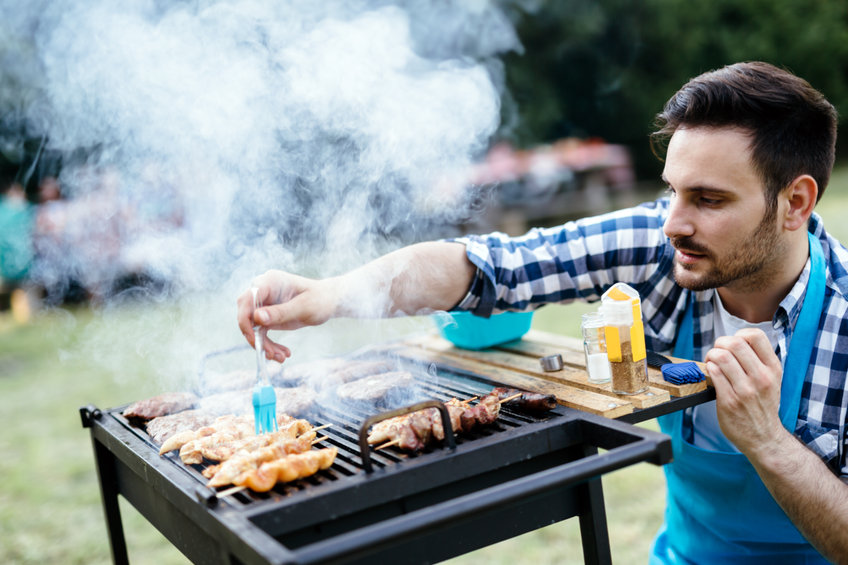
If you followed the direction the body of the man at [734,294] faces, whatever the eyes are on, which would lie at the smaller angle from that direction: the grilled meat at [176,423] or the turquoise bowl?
the grilled meat

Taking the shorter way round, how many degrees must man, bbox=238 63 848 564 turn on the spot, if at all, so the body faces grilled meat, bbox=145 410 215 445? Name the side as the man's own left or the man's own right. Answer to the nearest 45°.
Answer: approximately 45° to the man's own right

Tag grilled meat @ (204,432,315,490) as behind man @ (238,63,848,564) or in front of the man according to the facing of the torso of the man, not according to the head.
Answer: in front

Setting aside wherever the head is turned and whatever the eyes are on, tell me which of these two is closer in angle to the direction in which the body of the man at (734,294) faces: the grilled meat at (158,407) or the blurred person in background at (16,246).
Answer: the grilled meat

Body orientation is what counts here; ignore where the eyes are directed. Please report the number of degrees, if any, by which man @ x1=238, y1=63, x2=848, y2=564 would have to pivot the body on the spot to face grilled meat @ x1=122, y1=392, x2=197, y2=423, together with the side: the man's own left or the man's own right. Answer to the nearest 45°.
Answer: approximately 45° to the man's own right

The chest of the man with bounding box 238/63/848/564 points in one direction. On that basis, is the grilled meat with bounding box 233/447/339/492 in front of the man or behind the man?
in front

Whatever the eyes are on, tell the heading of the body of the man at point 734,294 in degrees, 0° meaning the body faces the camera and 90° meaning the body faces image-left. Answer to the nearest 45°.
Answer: approximately 45°
